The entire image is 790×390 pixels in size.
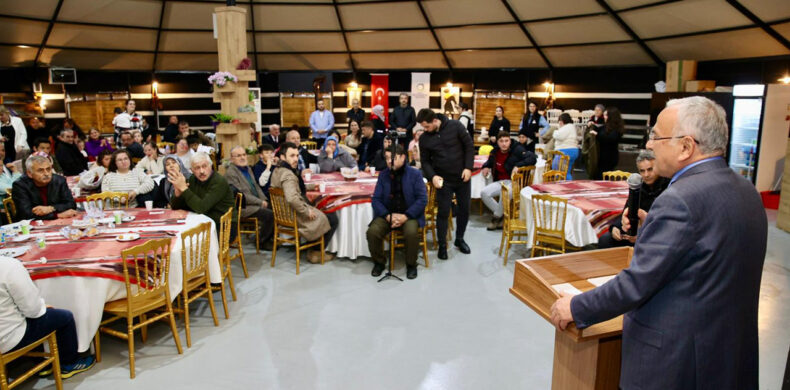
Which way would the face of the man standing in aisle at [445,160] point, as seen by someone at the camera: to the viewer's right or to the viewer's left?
to the viewer's left

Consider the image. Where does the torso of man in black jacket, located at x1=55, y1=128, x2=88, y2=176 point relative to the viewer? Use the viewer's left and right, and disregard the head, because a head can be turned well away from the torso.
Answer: facing the viewer and to the right of the viewer

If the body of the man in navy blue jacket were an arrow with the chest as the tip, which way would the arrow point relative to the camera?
toward the camera

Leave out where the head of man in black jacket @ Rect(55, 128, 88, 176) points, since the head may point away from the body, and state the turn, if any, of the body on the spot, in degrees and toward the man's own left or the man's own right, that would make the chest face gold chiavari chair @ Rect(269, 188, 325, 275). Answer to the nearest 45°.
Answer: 0° — they already face it

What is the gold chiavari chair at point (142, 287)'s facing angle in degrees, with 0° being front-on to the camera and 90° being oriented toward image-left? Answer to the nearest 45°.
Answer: approximately 135°

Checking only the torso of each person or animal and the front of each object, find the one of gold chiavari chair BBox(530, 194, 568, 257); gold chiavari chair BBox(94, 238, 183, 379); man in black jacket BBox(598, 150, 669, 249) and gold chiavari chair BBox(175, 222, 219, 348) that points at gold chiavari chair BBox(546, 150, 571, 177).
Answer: gold chiavari chair BBox(530, 194, 568, 257)

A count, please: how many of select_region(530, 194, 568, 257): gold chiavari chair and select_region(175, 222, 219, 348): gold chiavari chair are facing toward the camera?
0

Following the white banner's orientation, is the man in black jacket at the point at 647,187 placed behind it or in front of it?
in front

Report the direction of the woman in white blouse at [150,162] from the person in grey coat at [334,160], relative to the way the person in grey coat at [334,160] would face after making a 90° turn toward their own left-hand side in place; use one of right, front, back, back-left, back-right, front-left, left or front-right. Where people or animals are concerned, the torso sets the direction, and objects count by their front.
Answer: back

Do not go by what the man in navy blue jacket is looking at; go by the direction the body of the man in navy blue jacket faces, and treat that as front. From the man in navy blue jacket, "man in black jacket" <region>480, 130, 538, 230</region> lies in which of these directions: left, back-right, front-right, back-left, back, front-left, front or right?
back-left

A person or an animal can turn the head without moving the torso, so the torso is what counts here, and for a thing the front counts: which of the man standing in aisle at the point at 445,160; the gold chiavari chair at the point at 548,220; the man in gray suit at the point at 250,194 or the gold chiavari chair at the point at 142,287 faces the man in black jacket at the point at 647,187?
the man in gray suit

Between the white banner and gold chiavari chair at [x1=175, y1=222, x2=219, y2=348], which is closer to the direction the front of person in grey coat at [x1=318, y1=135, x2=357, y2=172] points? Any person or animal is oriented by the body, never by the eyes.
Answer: the gold chiavari chair

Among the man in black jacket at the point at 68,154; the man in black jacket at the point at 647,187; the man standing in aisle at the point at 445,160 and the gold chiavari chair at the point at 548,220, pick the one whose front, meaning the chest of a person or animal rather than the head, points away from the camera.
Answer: the gold chiavari chair

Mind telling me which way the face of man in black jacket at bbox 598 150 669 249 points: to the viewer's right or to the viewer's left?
to the viewer's left

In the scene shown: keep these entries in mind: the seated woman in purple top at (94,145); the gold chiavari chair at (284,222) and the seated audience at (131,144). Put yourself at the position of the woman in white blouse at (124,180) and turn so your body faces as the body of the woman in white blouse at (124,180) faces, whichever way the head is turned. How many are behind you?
2
